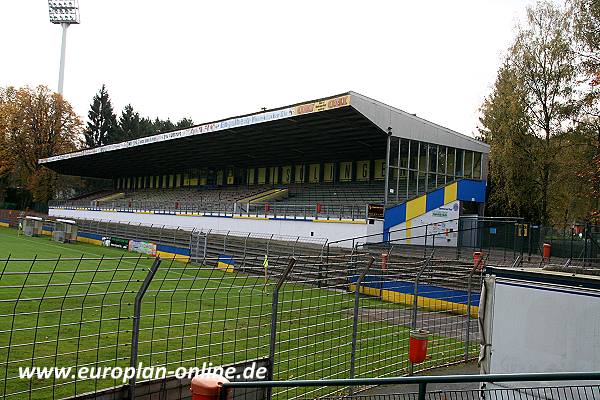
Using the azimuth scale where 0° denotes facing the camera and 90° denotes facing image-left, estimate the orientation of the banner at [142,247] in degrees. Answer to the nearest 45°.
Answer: approximately 45°

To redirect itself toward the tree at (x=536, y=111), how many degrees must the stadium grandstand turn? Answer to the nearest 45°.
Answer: approximately 135° to its left

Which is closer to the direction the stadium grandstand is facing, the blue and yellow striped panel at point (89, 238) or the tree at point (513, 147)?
the blue and yellow striped panel

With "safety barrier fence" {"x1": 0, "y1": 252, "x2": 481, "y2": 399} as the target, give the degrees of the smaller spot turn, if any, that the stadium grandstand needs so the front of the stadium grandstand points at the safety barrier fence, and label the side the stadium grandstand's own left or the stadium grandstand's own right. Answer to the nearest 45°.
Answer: approximately 45° to the stadium grandstand's own left

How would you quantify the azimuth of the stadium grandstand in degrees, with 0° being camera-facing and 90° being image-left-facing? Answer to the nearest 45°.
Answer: approximately 45°

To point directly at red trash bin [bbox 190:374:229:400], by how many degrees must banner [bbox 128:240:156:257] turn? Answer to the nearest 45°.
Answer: approximately 45° to its left
